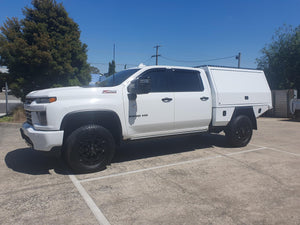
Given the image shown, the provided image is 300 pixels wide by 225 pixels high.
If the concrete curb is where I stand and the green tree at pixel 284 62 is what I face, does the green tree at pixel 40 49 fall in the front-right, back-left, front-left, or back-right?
front-left

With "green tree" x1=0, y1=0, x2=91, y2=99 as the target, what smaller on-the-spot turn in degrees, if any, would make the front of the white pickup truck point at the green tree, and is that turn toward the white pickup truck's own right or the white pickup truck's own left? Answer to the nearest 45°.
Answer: approximately 90° to the white pickup truck's own right

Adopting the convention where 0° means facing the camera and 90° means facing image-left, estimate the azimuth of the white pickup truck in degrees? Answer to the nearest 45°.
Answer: approximately 45°

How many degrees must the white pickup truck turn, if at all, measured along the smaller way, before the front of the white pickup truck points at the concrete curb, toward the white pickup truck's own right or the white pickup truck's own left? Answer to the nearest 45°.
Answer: approximately 90° to the white pickup truck's own right

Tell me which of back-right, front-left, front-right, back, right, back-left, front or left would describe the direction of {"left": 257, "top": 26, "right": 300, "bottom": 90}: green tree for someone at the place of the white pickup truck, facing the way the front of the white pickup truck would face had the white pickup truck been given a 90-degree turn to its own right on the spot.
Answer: right
